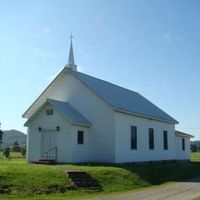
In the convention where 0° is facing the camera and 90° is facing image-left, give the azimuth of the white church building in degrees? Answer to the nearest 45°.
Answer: approximately 45°

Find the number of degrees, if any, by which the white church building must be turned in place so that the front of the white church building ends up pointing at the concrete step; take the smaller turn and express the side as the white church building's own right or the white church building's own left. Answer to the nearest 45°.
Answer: approximately 45° to the white church building's own left
